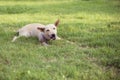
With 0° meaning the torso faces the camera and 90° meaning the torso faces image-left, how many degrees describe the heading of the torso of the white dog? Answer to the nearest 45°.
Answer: approximately 315°
